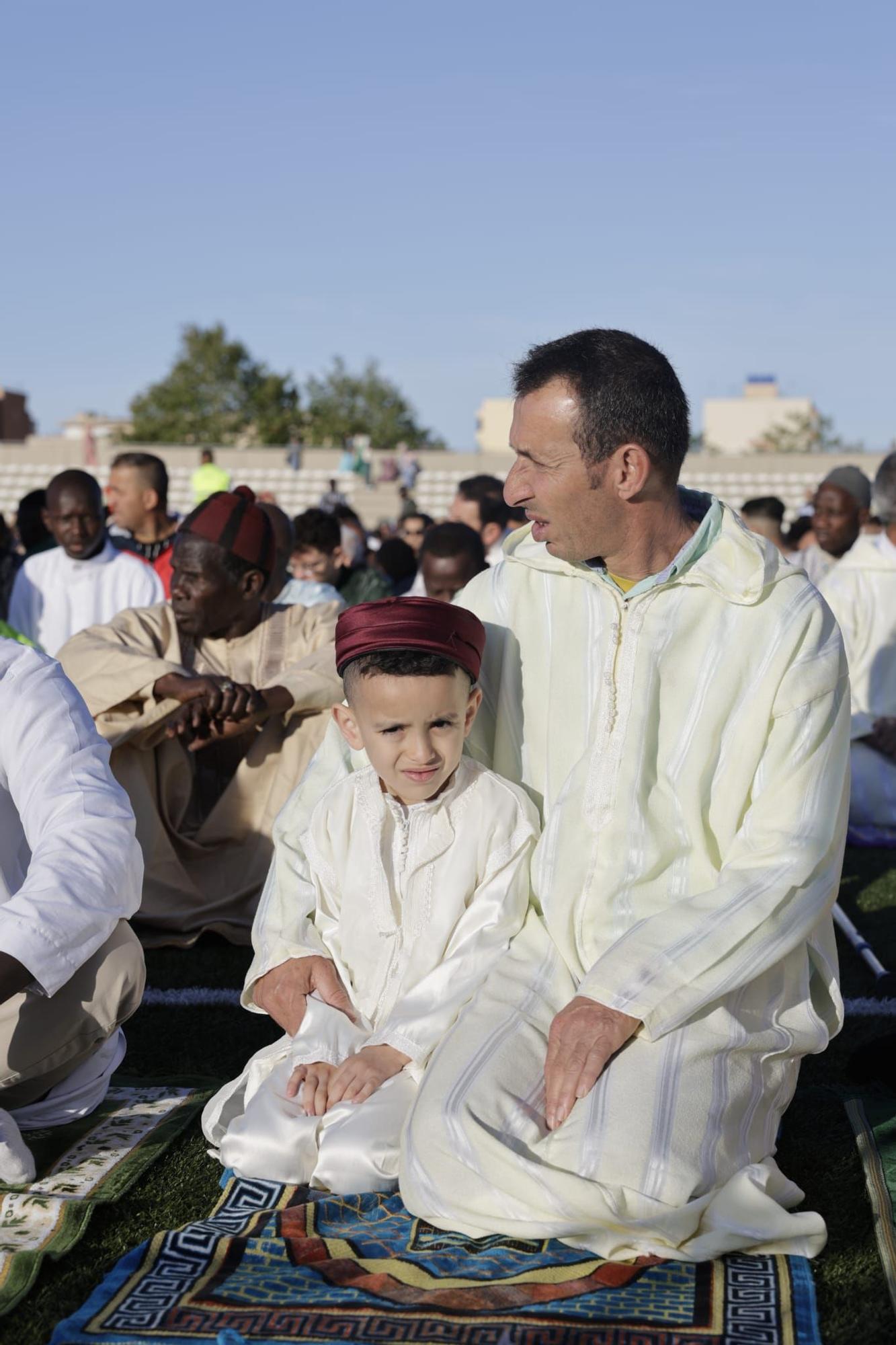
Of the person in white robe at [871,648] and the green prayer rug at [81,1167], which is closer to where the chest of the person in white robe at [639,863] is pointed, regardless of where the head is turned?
the green prayer rug

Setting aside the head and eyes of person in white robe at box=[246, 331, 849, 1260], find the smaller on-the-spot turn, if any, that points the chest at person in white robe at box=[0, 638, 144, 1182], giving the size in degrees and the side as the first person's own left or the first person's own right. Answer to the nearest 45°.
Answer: approximately 45° to the first person's own right

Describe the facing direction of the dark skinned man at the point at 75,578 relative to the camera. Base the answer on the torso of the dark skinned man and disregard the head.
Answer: toward the camera

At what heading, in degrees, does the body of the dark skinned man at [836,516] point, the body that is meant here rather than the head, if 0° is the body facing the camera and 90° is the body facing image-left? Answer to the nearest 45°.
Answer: approximately 45°

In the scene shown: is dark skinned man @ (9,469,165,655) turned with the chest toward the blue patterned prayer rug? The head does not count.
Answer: yes

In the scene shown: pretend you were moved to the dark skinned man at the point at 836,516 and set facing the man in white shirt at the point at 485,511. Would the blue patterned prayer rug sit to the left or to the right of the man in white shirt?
left

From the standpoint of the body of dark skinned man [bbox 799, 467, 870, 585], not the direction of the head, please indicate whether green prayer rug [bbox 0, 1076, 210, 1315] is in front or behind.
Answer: in front

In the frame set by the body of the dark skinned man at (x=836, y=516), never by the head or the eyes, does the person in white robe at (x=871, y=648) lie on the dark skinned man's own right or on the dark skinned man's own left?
on the dark skinned man's own left

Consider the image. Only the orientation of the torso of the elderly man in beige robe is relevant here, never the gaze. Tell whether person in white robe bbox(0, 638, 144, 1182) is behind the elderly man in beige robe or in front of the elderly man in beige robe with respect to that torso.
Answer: in front

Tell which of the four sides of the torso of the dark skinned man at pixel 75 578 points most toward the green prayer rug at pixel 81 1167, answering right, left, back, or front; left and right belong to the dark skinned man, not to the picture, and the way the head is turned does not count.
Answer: front
